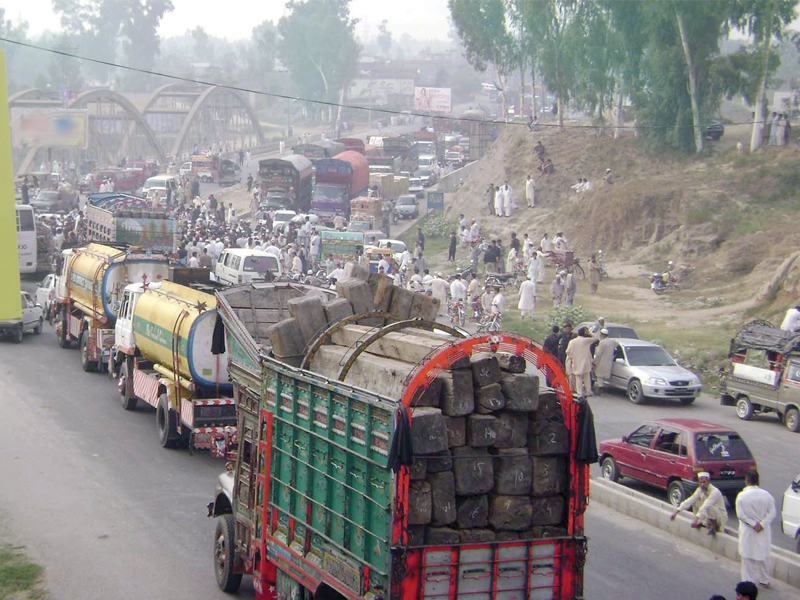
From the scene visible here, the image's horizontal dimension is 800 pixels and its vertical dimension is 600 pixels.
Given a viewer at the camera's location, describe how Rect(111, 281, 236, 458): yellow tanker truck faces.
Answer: facing away from the viewer and to the left of the viewer

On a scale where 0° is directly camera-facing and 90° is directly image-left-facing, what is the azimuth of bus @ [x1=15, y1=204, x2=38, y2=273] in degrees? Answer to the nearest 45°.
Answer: approximately 180°

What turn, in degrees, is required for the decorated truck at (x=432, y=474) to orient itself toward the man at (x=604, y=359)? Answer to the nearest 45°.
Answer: approximately 45° to its right

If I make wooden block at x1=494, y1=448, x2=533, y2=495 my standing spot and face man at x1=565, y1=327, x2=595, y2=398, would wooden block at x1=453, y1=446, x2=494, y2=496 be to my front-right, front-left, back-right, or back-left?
back-left

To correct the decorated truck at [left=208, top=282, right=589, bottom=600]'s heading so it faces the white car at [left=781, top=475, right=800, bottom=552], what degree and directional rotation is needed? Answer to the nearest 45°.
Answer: approximately 90° to its right

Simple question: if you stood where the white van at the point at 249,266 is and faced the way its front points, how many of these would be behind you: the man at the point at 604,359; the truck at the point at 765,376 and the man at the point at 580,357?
3

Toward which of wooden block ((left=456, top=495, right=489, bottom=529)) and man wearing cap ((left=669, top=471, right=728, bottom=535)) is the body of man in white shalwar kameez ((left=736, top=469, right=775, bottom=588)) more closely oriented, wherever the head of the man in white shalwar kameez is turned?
the man wearing cap

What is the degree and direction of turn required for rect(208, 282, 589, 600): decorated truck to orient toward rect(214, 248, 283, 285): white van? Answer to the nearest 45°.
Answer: approximately 45° to its right

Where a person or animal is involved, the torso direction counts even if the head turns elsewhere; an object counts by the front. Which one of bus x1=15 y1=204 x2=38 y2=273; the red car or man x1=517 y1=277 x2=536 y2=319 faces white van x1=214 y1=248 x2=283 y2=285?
the red car

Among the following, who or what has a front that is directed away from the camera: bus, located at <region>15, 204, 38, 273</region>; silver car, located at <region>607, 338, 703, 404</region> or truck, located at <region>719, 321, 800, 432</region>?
the bus

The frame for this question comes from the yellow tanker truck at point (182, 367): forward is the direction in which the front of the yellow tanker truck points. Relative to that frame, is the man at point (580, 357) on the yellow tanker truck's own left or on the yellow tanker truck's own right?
on the yellow tanker truck's own right

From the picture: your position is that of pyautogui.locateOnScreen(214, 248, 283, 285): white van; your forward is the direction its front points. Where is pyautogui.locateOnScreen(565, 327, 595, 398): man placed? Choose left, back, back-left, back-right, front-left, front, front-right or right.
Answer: back
